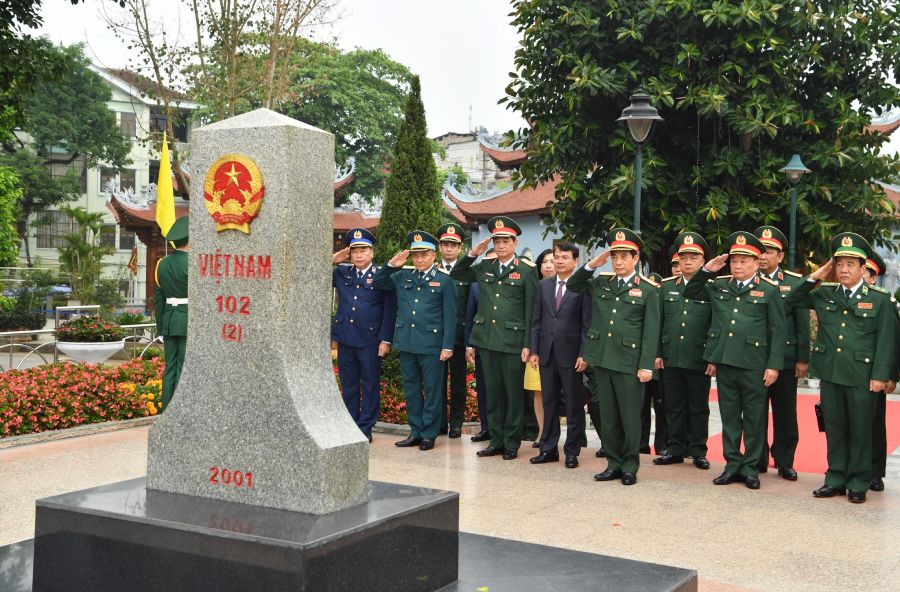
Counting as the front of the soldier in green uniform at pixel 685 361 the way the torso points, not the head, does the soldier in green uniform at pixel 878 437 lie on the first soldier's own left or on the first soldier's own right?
on the first soldier's own left

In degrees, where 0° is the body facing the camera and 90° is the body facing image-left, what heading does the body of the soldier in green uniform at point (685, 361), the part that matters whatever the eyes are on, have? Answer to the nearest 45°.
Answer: approximately 0°

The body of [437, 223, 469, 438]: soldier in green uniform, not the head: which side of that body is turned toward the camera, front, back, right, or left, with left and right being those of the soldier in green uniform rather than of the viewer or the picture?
front

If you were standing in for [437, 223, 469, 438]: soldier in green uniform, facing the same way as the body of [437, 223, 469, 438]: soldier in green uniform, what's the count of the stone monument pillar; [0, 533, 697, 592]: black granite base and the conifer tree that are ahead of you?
2

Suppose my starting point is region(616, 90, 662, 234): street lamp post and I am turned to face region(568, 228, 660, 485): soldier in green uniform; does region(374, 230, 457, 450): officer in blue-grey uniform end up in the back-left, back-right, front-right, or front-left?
front-right

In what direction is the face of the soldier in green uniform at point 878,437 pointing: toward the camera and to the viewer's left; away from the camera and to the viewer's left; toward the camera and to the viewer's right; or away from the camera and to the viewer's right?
toward the camera and to the viewer's left

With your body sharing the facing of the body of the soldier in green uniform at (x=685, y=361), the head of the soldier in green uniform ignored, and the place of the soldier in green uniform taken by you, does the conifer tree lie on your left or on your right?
on your right

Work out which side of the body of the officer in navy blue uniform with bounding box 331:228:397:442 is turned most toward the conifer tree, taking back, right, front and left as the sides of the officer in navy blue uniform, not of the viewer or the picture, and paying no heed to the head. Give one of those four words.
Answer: back

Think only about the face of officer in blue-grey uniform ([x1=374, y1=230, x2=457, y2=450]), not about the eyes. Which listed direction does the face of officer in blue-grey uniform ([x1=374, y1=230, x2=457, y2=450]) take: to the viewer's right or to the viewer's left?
to the viewer's left

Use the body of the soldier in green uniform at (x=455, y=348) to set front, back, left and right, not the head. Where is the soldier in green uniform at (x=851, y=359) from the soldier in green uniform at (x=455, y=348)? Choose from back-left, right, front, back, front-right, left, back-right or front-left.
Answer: front-left

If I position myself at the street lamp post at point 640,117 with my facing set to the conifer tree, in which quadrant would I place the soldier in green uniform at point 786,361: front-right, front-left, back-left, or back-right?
back-left

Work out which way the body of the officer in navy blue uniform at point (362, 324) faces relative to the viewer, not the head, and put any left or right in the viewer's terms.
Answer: facing the viewer

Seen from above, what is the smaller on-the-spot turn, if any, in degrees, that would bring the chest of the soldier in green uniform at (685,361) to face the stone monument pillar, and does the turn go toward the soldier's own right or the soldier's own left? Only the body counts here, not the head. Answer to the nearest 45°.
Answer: approximately 45° to the soldier's own right

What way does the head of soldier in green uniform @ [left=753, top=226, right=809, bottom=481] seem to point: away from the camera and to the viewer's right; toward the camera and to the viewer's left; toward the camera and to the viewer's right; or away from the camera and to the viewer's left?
toward the camera and to the viewer's left
